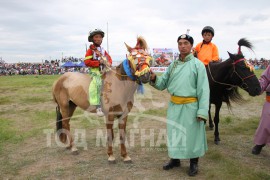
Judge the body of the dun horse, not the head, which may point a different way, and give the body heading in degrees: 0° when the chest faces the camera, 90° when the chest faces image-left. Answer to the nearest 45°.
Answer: approximately 315°
